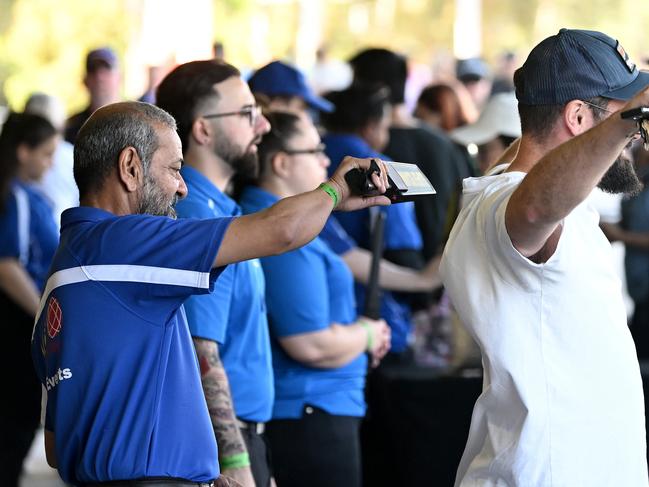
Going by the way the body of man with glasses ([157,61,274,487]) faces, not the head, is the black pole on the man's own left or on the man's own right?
on the man's own left

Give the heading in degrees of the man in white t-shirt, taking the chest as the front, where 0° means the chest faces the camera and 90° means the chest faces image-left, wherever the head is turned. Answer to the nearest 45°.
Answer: approximately 270°

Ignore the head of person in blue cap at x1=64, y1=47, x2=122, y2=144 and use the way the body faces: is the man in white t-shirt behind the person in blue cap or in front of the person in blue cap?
in front

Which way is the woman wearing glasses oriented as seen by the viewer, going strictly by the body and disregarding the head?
to the viewer's right

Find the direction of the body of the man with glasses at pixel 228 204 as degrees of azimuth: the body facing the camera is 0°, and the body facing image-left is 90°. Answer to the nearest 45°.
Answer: approximately 270°

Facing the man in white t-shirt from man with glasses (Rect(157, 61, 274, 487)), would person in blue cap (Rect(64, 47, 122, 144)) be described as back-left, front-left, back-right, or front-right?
back-left

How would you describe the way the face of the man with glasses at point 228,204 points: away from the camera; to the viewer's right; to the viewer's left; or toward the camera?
to the viewer's right

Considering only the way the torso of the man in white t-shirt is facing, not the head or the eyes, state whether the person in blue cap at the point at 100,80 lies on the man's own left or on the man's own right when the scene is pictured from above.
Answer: on the man's own left

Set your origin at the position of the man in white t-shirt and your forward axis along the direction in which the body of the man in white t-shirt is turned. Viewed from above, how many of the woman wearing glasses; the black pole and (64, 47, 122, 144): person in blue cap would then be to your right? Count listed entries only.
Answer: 0

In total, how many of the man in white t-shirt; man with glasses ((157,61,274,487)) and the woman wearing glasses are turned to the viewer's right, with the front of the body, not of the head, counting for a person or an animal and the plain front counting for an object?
3

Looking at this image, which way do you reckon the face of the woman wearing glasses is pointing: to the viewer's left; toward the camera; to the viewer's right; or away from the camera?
to the viewer's right
